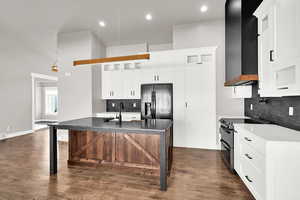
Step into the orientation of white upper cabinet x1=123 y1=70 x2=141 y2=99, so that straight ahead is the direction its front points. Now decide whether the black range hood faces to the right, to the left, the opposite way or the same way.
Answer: to the right

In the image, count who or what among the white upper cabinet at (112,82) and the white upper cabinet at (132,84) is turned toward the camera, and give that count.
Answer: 2

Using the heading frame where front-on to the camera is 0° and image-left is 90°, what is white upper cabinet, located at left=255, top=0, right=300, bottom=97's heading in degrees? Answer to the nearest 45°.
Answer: approximately 45°

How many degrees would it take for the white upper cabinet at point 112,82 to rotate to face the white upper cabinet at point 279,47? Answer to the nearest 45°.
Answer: approximately 45° to its left

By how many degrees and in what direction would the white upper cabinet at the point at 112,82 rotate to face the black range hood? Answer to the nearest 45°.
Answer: approximately 45° to its left

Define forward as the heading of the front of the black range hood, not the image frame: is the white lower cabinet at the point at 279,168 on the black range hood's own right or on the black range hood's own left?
on the black range hood's own left

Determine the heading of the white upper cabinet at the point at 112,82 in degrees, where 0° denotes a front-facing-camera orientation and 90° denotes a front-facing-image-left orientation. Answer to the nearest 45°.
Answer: approximately 0°

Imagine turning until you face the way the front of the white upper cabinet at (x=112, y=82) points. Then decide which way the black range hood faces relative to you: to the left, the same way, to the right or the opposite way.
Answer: to the right
